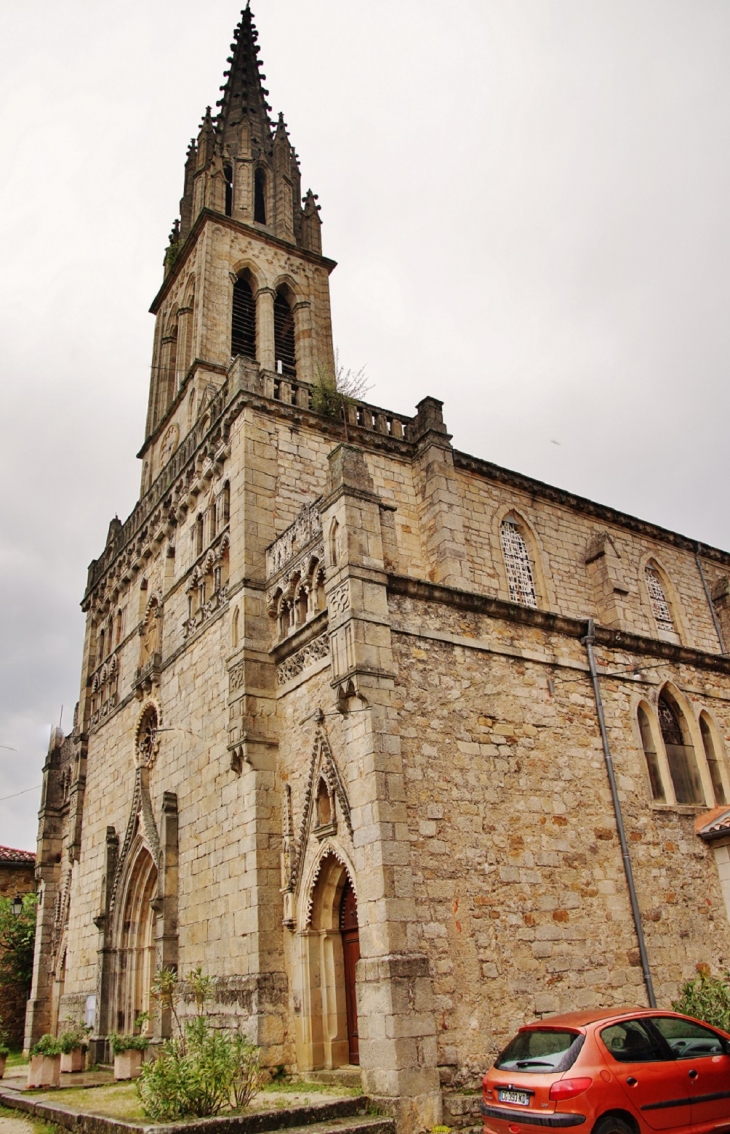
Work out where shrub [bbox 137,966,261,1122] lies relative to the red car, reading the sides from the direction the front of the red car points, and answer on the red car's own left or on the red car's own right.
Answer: on the red car's own left

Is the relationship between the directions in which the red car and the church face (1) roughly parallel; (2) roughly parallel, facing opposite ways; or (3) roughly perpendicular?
roughly parallel, facing opposite ways

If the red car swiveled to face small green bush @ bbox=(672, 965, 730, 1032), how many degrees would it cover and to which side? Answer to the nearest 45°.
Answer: approximately 45° to its left

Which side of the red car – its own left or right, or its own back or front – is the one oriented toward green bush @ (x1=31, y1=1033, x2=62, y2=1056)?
left

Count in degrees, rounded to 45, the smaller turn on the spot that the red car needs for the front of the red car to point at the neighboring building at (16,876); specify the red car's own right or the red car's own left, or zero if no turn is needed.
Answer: approximately 90° to the red car's own left

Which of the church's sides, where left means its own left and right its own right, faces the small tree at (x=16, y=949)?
right

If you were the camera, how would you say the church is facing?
facing the viewer and to the left of the viewer

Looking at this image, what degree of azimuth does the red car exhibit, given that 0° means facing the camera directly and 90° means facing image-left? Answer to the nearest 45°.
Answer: approximately 225°

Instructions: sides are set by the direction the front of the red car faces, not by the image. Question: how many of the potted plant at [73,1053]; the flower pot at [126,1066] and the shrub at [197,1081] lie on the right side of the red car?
0

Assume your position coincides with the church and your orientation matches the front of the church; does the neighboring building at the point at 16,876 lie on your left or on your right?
on your right
